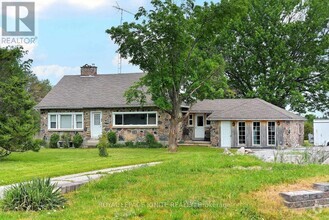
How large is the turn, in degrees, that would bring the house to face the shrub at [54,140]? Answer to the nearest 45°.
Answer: approximately 90° to its right

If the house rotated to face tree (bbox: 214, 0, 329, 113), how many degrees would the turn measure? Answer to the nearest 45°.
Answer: approximately 135° to its left

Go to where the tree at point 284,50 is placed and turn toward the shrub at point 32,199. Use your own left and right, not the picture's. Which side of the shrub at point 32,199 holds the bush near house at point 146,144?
right

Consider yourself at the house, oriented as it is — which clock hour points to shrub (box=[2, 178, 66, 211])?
The shrub is roughly at 12 o'clock from the house.

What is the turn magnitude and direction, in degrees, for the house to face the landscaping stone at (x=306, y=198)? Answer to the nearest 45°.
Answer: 0° — it already faces it

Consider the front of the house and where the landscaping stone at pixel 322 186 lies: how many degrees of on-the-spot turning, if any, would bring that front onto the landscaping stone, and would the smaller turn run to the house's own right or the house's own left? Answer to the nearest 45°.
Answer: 0° — it already faces it

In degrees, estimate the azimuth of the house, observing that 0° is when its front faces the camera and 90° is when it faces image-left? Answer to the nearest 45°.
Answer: approximately 0°

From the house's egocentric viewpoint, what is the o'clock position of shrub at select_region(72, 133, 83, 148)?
The shrub is roughly at 3 o'clock from the house.

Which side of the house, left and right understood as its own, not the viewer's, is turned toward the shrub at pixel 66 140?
right

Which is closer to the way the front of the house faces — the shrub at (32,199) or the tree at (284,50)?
the shrub
